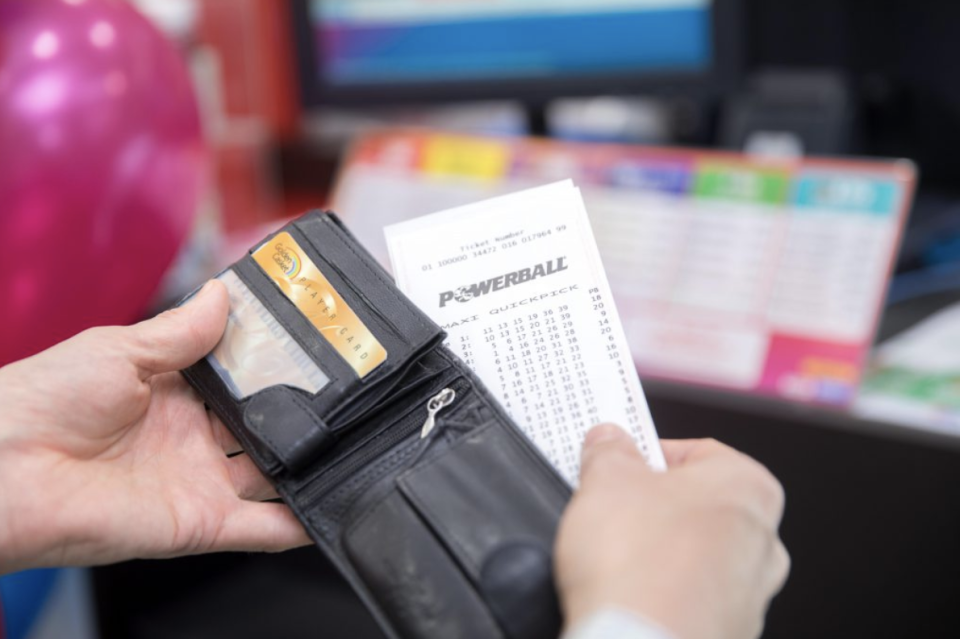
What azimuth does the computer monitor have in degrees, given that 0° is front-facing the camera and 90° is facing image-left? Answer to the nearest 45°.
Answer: approximately 0°

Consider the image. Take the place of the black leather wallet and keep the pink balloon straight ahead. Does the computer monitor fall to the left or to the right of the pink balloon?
right

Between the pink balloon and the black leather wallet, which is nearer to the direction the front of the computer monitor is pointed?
the black leather wallet

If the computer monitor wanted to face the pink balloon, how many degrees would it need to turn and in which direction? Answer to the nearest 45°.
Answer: approximately 45° to its right

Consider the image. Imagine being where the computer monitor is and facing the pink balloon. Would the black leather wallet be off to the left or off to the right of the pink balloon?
left

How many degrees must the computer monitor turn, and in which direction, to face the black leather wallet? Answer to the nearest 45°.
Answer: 0° — it already faces it
